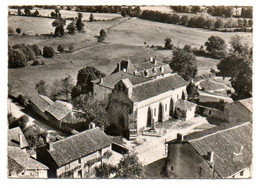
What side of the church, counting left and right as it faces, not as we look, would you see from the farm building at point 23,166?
front

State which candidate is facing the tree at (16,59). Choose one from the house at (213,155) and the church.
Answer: the church

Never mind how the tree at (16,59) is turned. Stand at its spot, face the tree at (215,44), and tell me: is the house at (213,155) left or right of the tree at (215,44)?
right

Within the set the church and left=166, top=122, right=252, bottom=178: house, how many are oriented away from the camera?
0

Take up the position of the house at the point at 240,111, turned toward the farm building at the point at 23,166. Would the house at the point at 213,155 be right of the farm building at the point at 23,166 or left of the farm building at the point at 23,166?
left

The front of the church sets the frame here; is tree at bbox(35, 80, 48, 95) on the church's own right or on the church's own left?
on the church's own right
